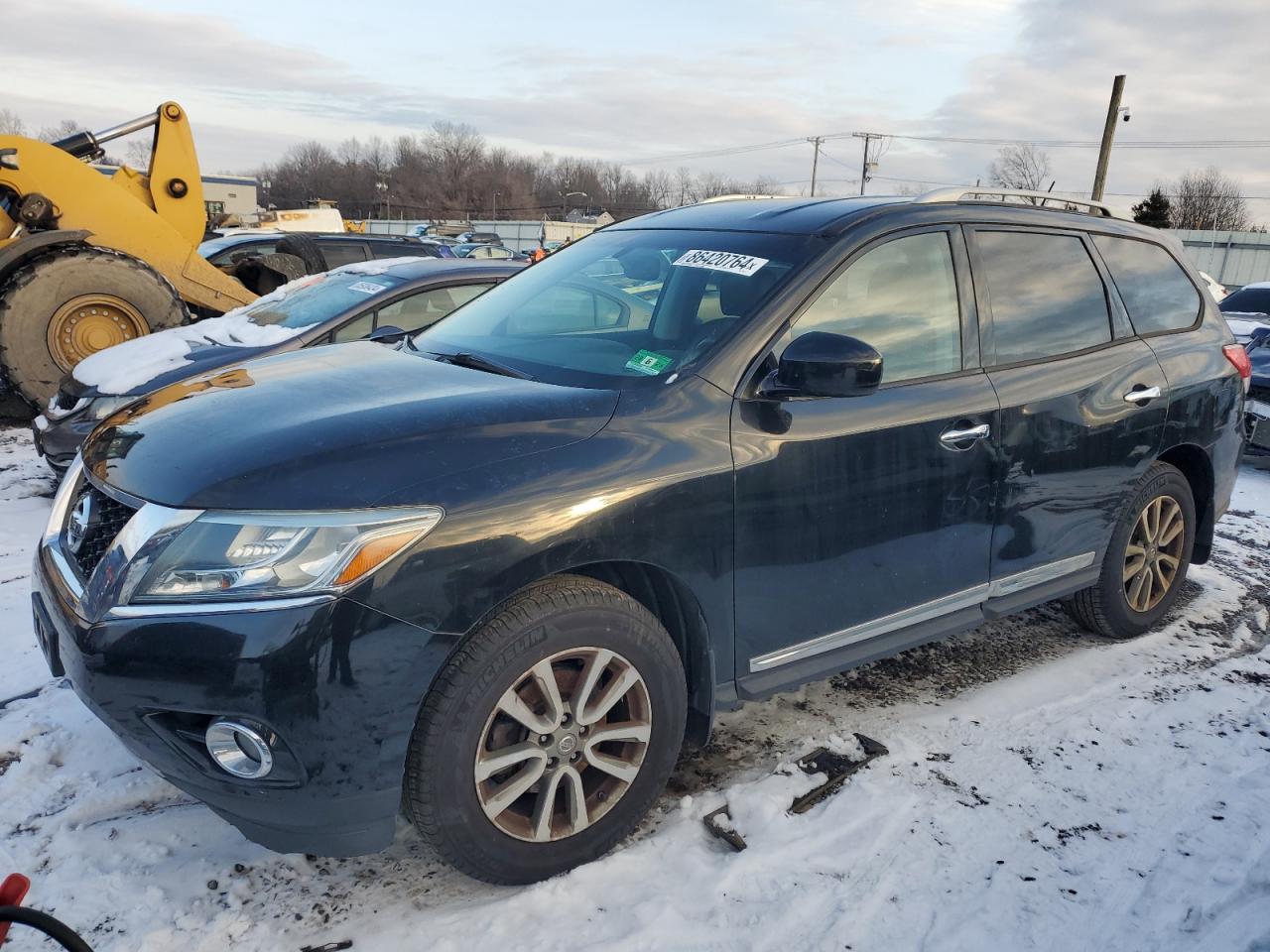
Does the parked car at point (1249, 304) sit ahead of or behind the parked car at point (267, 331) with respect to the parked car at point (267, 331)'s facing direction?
behind

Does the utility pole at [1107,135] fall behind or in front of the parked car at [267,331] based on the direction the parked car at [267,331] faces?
behind

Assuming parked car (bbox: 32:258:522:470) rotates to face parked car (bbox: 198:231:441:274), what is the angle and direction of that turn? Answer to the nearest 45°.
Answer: approximately 135° to its right

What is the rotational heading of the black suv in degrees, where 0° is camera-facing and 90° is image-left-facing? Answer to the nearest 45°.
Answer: approximately 45°

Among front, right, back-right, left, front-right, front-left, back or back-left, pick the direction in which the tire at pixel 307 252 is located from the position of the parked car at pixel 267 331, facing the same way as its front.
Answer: back-right

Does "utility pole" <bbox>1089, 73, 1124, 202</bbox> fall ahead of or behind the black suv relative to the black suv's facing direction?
behind
